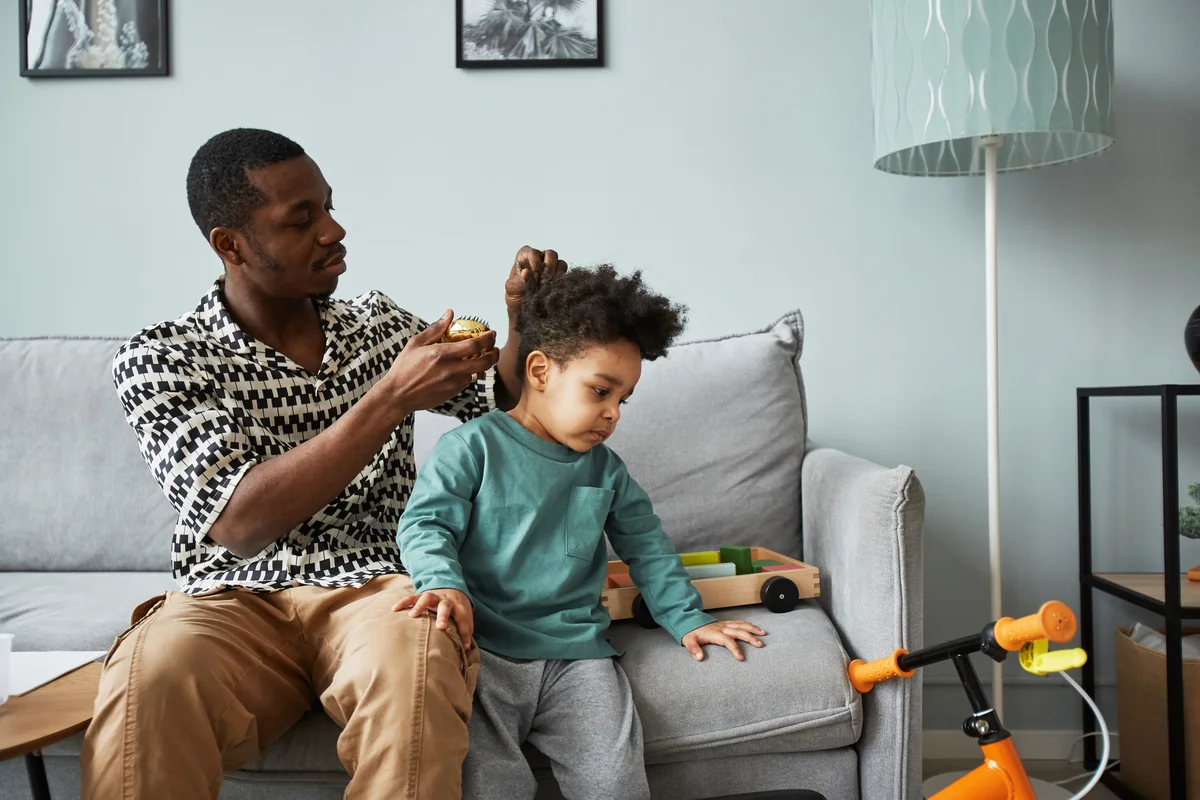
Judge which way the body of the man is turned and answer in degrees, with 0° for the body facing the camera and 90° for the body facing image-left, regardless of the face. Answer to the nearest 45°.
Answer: approximately 315°

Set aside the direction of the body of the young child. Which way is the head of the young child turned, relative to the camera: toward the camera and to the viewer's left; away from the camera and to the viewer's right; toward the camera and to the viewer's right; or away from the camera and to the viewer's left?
toward the camera and to the viewer's right

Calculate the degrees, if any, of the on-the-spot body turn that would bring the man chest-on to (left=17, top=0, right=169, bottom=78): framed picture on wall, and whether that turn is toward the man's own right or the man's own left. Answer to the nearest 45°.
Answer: approximately 135° to the man's own left

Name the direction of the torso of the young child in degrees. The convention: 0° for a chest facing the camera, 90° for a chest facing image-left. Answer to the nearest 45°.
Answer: approximately 315°

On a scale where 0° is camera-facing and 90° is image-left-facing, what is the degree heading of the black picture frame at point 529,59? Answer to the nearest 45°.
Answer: approximately 0°

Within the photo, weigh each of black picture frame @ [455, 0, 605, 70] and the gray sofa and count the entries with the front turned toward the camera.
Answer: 2
